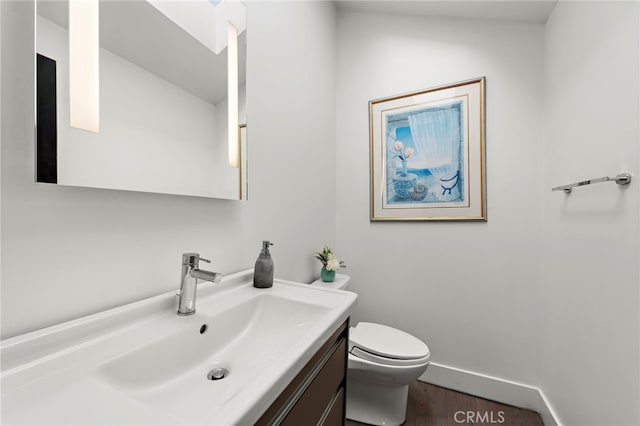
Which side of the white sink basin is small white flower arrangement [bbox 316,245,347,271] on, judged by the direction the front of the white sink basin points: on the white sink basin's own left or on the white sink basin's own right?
on the white sink basin's own left

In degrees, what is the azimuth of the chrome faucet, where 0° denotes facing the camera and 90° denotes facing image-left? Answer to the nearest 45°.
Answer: approximately 315°

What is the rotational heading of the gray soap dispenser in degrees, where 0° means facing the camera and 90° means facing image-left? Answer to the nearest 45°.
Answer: approximately 270°

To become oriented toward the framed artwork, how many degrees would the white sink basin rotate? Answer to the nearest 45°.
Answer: approximately 45° to its left

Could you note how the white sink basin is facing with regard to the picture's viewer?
facing the viewer and to the right of the viewer

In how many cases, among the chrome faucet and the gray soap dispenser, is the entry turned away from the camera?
0
